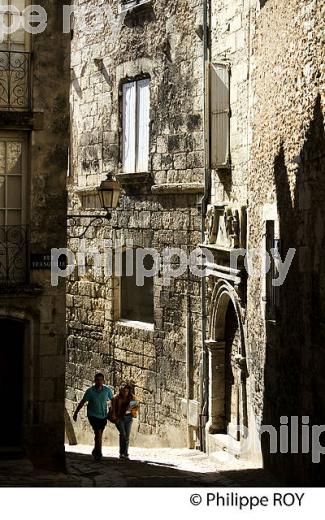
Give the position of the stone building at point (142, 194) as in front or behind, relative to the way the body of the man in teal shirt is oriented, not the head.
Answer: behind

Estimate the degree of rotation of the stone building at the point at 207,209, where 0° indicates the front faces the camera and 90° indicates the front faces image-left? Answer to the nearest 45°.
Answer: approximately 45°

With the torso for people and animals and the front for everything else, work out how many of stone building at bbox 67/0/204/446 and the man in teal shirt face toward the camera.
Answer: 2

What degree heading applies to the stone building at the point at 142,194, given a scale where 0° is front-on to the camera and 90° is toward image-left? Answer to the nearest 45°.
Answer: approximately 0°
